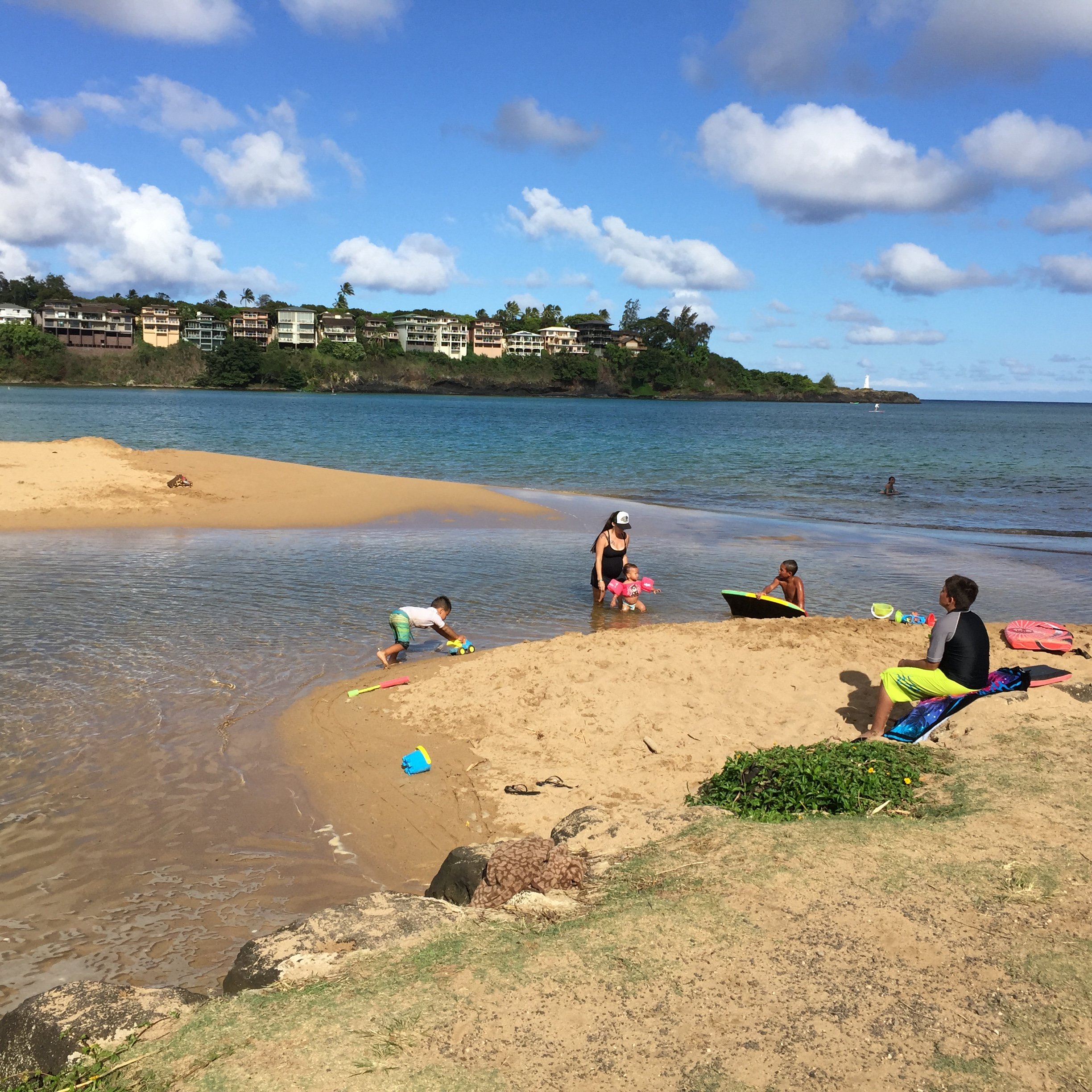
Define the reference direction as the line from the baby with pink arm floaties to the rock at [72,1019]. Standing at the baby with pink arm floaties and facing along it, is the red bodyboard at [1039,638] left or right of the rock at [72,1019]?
left

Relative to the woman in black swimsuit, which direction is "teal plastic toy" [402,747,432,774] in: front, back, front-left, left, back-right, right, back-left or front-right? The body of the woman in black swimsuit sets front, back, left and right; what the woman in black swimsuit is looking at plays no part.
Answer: front-right

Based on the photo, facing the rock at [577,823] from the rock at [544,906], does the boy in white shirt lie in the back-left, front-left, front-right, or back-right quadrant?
front-left

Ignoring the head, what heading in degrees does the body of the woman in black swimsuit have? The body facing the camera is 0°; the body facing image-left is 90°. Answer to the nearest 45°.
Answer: approximately 315°

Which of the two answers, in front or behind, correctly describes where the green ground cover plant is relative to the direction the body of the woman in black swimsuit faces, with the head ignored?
in front

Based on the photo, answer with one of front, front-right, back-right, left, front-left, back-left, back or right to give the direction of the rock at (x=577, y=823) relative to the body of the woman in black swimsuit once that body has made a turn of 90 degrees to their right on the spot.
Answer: front-left

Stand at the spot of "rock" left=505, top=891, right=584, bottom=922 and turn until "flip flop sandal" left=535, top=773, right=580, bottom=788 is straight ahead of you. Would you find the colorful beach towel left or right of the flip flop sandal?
right

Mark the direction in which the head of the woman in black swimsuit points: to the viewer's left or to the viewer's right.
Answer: to the viewer's right

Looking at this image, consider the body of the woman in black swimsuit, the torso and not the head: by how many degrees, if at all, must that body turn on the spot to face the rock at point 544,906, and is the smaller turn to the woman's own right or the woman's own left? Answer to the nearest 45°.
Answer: approximately 45° to the woman's own right

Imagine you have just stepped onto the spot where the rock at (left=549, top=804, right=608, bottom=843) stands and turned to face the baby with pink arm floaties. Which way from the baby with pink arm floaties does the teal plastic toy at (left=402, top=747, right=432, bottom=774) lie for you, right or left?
left

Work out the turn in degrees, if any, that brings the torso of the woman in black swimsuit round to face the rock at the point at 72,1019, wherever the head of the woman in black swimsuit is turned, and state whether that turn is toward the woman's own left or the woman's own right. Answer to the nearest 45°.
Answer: approximately 45° to the woman's own right

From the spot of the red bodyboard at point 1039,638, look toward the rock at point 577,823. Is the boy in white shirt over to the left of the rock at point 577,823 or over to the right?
right

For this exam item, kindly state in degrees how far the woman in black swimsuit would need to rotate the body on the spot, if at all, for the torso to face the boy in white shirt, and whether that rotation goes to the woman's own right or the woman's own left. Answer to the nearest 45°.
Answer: approximately 90° to the woman's own right

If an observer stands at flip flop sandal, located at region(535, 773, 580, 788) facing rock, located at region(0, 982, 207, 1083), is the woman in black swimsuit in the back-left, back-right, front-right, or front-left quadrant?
back-right

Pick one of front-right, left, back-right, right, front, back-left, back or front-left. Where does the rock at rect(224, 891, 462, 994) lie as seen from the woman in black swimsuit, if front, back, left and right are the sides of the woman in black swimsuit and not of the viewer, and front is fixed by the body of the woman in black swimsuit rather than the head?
front-right

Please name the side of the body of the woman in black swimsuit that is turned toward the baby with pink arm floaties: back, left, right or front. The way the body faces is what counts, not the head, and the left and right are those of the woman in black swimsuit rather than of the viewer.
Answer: front
